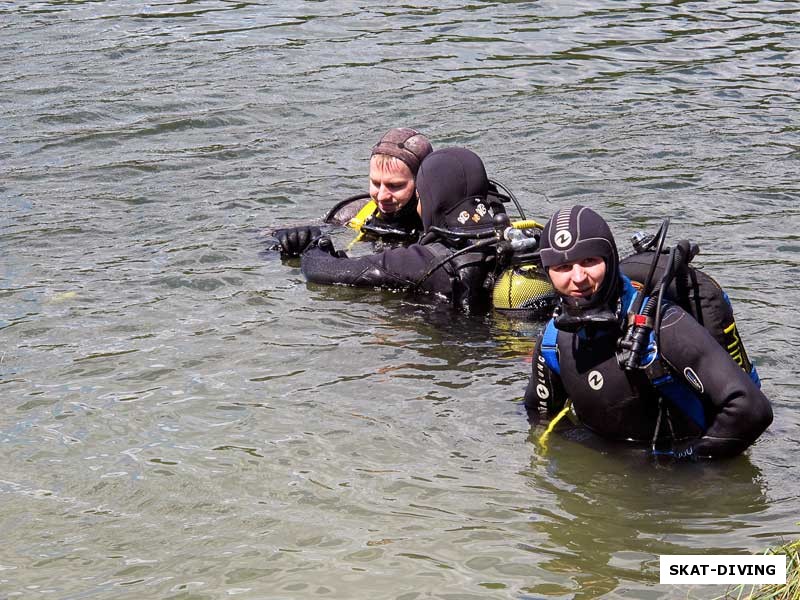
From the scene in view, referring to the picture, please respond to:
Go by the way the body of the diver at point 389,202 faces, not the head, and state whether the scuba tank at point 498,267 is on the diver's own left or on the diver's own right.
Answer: on the diver's own left

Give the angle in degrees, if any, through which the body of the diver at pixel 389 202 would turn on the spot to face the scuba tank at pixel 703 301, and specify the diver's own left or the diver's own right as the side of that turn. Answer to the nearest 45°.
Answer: approximately 45° to the diver's own left

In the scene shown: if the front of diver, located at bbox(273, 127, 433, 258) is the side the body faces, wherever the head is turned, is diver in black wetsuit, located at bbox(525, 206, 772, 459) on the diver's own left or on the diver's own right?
on the diver's own left

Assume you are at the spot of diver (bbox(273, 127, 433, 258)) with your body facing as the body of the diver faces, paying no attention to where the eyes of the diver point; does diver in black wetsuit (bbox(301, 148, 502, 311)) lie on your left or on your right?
on your left

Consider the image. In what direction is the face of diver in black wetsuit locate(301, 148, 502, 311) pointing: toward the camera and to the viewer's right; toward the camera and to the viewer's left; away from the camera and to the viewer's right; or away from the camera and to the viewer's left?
away from the camera and to the viewer's left

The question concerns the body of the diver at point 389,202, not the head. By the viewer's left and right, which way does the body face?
facing the viewer and to the left of the viewer
